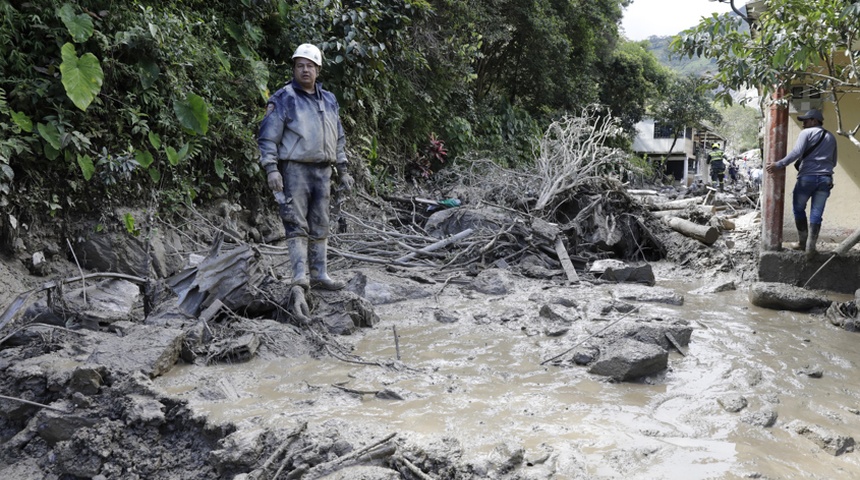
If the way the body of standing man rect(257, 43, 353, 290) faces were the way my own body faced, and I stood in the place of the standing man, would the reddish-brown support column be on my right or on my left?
on my left

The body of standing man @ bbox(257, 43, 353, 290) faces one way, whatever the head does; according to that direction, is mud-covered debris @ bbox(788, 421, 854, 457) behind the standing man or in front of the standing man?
in front

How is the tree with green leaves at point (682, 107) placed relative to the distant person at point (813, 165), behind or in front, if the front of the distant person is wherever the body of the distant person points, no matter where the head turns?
in front

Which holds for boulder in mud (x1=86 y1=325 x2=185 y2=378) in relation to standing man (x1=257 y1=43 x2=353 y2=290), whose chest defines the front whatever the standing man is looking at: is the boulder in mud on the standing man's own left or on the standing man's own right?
on the standing man's own right

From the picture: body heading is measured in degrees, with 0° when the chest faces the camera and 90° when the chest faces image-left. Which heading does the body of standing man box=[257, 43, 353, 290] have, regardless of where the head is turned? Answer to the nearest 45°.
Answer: approximately 315°

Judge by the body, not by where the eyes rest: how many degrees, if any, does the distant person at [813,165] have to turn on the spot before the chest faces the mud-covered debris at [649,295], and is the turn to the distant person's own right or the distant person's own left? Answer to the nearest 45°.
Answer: approximately 90° to the distant person's own left

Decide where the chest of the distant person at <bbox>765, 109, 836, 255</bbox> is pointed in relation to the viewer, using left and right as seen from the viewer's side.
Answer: facing away from the viewer and to the left of the viewer

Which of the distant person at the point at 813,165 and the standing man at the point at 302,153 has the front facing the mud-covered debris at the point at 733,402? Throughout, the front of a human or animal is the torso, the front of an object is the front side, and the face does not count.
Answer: the standing man

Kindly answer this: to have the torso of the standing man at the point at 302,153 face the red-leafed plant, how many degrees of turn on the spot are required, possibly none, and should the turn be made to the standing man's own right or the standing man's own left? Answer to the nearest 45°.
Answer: approximately 135° to the standing man's own left

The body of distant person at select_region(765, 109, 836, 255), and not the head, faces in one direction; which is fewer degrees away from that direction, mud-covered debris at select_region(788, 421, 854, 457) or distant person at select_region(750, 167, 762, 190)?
the distant person

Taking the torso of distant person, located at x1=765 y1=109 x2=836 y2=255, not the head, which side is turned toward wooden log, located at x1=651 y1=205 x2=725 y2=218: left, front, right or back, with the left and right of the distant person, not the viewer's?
front

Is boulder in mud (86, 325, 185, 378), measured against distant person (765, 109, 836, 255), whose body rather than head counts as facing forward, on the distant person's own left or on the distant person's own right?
on the distant person's own left
